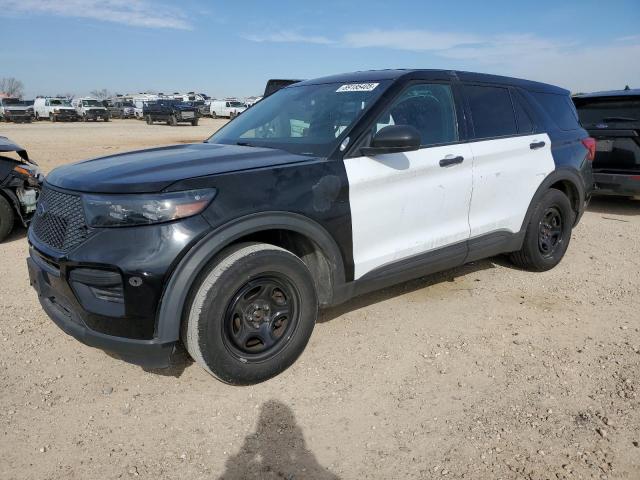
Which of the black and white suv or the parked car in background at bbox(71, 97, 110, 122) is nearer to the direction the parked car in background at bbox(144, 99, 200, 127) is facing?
the black and white suv

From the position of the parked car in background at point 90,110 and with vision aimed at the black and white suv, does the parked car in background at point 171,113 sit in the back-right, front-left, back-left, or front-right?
front-left

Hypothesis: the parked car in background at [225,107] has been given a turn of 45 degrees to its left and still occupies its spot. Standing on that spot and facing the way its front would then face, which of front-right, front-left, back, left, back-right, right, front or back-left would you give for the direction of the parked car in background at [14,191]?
right

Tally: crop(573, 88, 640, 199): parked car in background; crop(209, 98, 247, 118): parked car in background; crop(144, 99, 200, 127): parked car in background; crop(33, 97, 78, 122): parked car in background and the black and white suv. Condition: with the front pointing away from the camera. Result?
1

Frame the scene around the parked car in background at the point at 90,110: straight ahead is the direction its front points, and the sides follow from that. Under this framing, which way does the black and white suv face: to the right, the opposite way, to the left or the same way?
to the right

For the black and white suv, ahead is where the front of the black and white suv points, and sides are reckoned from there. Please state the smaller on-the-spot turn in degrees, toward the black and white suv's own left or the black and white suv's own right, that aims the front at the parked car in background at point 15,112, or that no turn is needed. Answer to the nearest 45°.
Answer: approximately 90° to the black and white suv's own right

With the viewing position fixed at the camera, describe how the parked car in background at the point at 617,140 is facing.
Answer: facing away from the viewer

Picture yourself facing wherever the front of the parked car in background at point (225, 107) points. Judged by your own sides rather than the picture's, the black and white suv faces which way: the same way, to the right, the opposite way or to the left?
to the right

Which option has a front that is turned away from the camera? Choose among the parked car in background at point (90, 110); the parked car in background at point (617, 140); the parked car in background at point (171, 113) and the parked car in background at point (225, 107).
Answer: the parked car in background at point (617, 140)

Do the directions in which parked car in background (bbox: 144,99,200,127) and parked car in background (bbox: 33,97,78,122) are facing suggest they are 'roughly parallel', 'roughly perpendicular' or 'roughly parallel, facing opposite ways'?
roughly parallel

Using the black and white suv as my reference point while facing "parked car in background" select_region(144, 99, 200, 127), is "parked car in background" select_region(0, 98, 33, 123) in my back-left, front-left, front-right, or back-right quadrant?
front-left

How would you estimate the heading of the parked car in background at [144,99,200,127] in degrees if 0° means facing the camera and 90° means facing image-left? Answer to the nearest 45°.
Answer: approximately 315°
